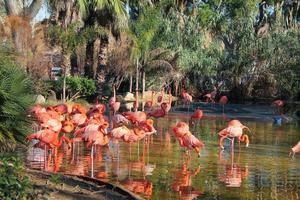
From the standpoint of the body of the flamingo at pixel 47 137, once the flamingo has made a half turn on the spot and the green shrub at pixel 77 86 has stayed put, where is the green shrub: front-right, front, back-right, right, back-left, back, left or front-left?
right

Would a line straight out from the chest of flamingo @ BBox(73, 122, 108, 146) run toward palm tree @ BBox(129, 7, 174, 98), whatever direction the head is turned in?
no

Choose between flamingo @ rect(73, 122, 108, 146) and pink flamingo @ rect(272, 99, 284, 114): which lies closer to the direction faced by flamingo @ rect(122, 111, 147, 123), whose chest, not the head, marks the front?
the pink flamingo

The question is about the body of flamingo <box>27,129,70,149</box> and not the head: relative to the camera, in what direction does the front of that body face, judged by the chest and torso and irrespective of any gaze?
to the viewer's right

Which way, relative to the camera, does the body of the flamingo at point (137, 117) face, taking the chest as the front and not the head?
to the viewer's right

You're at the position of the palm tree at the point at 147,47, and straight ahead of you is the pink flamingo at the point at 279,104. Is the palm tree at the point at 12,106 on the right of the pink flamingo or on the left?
right

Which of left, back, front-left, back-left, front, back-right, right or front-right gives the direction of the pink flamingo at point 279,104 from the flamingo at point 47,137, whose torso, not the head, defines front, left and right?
front-left

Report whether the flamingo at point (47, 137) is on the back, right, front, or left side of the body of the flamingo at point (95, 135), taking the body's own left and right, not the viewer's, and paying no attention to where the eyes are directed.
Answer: back

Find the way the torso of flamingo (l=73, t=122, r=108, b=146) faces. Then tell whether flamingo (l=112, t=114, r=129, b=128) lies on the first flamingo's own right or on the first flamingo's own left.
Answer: on the first flamingo's own left

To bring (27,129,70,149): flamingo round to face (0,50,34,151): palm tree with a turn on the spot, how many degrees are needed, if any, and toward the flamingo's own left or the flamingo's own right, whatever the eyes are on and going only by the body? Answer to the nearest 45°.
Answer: approximately 180°

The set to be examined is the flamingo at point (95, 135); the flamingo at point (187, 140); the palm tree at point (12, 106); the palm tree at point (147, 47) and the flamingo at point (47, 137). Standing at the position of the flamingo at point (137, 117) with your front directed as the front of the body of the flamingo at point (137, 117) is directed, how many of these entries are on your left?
1

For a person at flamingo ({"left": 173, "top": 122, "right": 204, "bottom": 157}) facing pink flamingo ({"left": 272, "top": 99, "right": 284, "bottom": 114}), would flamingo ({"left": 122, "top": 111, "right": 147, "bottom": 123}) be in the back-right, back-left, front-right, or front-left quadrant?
front-left
